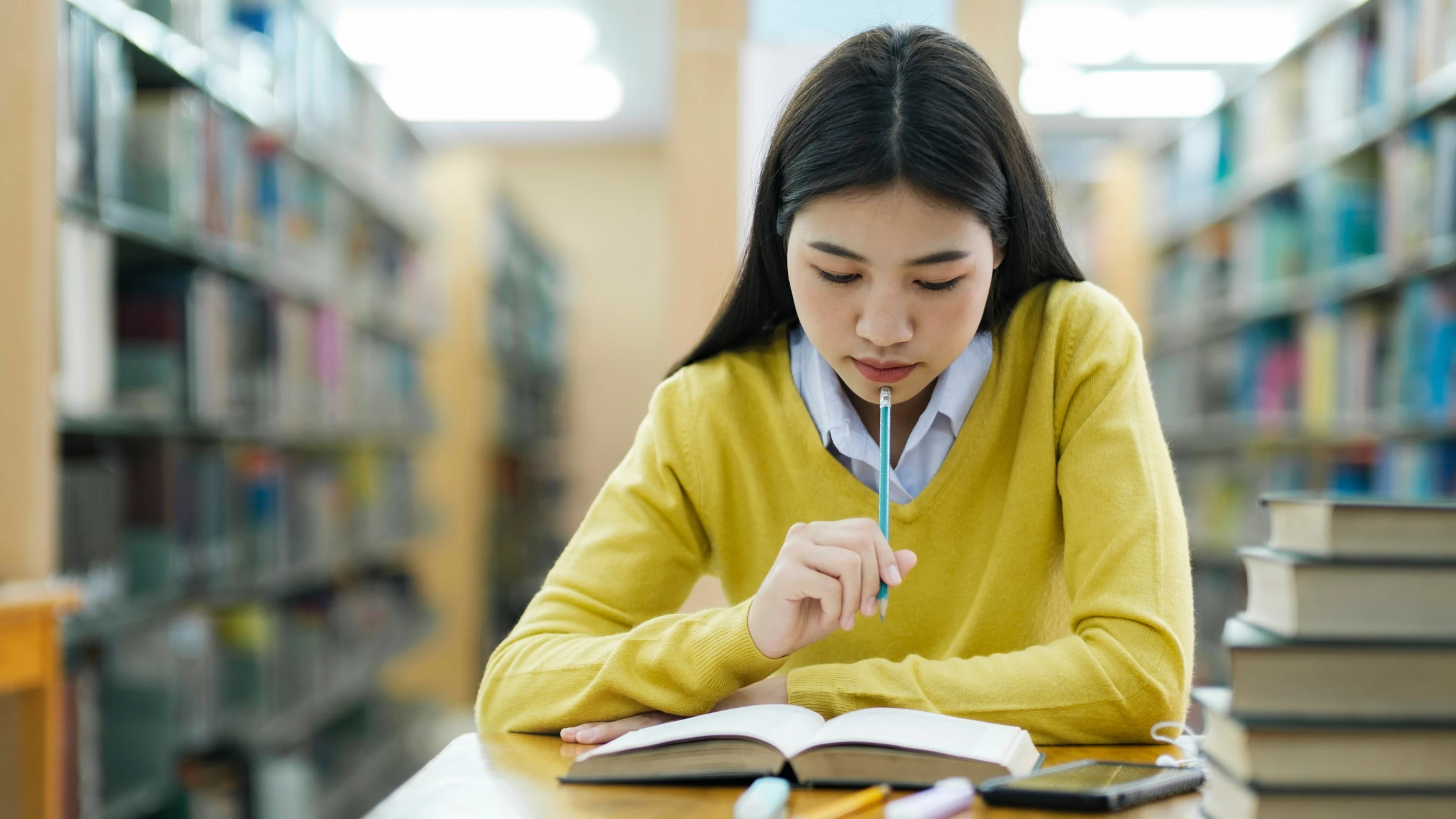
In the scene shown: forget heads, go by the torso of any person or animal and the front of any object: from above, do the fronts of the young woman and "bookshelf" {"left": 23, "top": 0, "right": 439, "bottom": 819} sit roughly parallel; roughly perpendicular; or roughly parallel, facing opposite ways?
roughly perpendicular

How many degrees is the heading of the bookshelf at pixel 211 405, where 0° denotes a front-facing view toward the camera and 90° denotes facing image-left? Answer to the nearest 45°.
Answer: approximately 315°

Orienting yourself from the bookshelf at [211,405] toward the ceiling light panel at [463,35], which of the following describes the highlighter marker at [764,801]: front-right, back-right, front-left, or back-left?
back-right

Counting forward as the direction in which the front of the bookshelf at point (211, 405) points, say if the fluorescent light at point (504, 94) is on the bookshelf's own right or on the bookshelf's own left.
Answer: on the bookshelf's own left

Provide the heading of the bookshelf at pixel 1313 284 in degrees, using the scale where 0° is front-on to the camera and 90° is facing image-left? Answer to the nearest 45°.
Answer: approximately 45°

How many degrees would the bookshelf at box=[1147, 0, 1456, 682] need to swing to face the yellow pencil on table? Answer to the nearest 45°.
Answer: approximately 45° to its left

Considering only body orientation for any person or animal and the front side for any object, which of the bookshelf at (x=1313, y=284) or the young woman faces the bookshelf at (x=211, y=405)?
the bookshelf at (x=1313, y=284)

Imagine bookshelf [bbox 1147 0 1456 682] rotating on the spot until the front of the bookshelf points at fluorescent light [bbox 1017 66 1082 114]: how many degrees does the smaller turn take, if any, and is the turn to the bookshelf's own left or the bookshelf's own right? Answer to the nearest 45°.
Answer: approximately 90° to the bookshelf's own right
